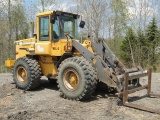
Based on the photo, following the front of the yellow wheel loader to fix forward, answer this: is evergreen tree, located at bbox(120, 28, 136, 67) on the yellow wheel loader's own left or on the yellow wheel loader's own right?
on the yellow wheel loader's own left

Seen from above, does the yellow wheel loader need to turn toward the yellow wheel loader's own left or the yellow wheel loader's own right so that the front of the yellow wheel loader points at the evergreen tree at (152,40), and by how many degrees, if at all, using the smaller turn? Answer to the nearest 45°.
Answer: approximately 90° to the yellow wheel loader's own left

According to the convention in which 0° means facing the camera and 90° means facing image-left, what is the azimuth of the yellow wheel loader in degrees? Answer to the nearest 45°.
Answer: approximately 315°
